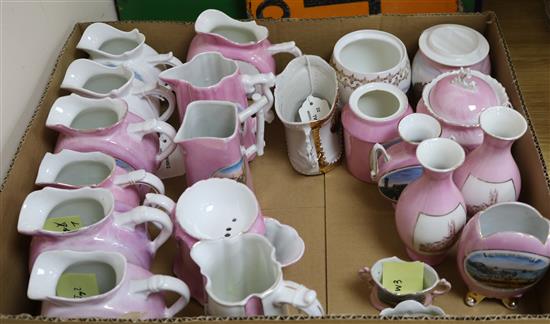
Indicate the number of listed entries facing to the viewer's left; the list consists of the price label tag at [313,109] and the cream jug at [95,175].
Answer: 1

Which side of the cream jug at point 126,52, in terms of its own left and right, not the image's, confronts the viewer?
left

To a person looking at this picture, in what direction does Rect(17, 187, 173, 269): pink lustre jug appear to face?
facing to the left of the viewer

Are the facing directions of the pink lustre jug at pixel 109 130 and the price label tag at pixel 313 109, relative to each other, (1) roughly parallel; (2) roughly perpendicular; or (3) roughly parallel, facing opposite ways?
roughly perpendicular

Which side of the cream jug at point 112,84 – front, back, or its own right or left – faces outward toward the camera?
left

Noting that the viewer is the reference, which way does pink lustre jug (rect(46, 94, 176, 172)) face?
facing to the left of the viewer
